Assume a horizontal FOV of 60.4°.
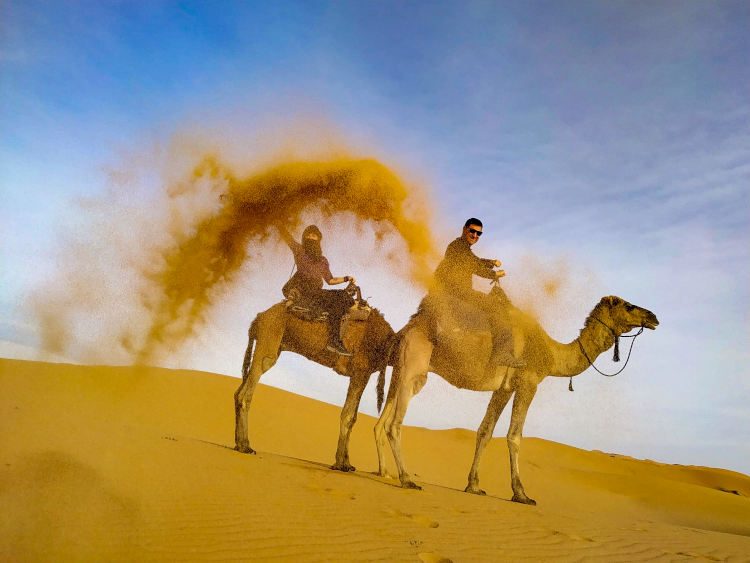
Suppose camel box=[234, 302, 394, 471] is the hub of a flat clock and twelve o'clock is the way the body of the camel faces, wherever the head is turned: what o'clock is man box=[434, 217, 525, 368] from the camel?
The man is roughly at 1 o'clock from the camel.

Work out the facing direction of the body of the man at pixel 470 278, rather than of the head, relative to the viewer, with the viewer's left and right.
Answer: facing to the right of the viewer

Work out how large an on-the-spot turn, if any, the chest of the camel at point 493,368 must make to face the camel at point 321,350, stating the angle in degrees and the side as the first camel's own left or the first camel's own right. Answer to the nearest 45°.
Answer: approximately 180°

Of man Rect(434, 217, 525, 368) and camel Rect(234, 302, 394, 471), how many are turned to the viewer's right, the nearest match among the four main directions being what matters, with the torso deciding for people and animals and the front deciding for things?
2

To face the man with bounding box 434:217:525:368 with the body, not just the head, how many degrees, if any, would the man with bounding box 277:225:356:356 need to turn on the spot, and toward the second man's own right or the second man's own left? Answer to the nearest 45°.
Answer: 0° — they already face them

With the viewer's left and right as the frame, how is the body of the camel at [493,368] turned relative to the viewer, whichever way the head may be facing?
facing to the right of the viewer

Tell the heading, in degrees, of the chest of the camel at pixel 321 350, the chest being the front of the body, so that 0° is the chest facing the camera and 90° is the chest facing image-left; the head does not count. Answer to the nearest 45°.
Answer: approximately 270°

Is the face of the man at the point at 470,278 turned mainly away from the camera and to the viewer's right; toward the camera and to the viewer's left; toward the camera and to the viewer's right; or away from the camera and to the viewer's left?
toward the camera and to the viewer's right

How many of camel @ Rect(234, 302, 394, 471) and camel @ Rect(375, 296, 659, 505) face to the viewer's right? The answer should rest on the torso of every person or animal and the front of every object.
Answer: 2

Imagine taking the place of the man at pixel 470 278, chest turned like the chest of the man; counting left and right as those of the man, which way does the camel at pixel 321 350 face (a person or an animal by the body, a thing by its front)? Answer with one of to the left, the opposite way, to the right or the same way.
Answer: the same way

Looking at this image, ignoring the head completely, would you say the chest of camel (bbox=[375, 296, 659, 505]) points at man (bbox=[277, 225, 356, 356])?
no
